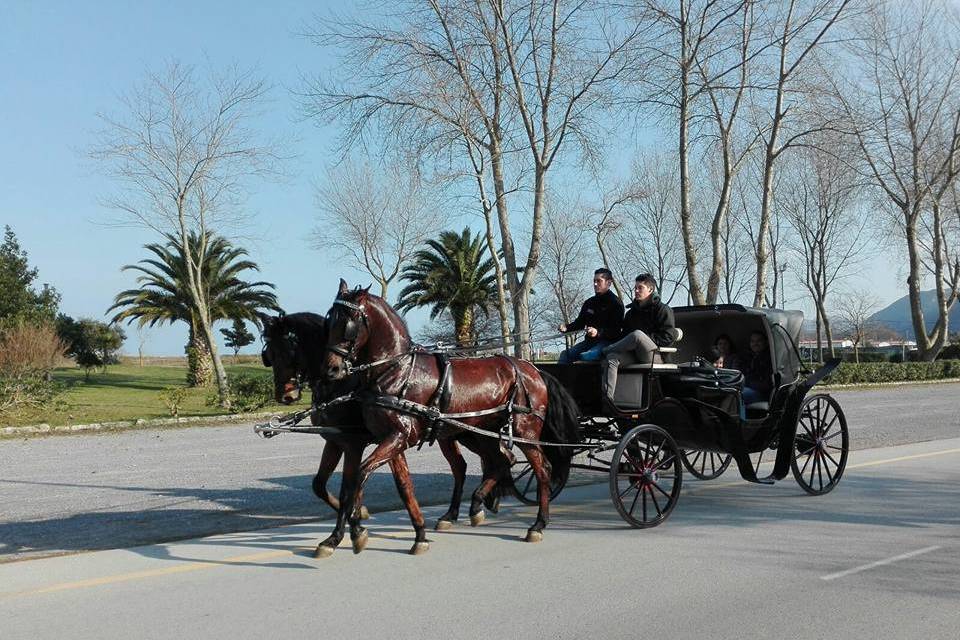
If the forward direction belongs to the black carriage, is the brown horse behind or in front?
in front

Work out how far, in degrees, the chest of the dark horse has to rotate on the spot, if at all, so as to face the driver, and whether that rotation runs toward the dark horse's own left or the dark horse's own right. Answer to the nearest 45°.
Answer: approximately 180°

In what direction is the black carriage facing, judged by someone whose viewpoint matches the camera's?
facing the viewer and to the left of the viewer

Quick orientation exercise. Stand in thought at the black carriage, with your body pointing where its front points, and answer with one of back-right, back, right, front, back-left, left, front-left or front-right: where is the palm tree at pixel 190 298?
right

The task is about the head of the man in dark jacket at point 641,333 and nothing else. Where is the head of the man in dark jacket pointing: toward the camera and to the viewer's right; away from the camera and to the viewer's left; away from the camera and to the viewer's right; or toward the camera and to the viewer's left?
toward the camera and to the viewer's left

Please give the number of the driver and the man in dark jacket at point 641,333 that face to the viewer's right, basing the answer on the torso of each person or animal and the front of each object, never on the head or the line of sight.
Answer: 0

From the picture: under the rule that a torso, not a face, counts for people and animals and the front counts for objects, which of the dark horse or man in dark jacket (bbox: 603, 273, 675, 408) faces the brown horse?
the man in dark jacket

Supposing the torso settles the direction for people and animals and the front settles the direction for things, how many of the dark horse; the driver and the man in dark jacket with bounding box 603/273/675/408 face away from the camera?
0

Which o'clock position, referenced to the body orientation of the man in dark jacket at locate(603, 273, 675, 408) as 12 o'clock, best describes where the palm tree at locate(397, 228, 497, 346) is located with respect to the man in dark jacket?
The palm tree is roughly at 4 o'clock from the man in dark jacket.

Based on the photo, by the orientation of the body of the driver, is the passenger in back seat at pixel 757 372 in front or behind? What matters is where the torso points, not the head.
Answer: behind
